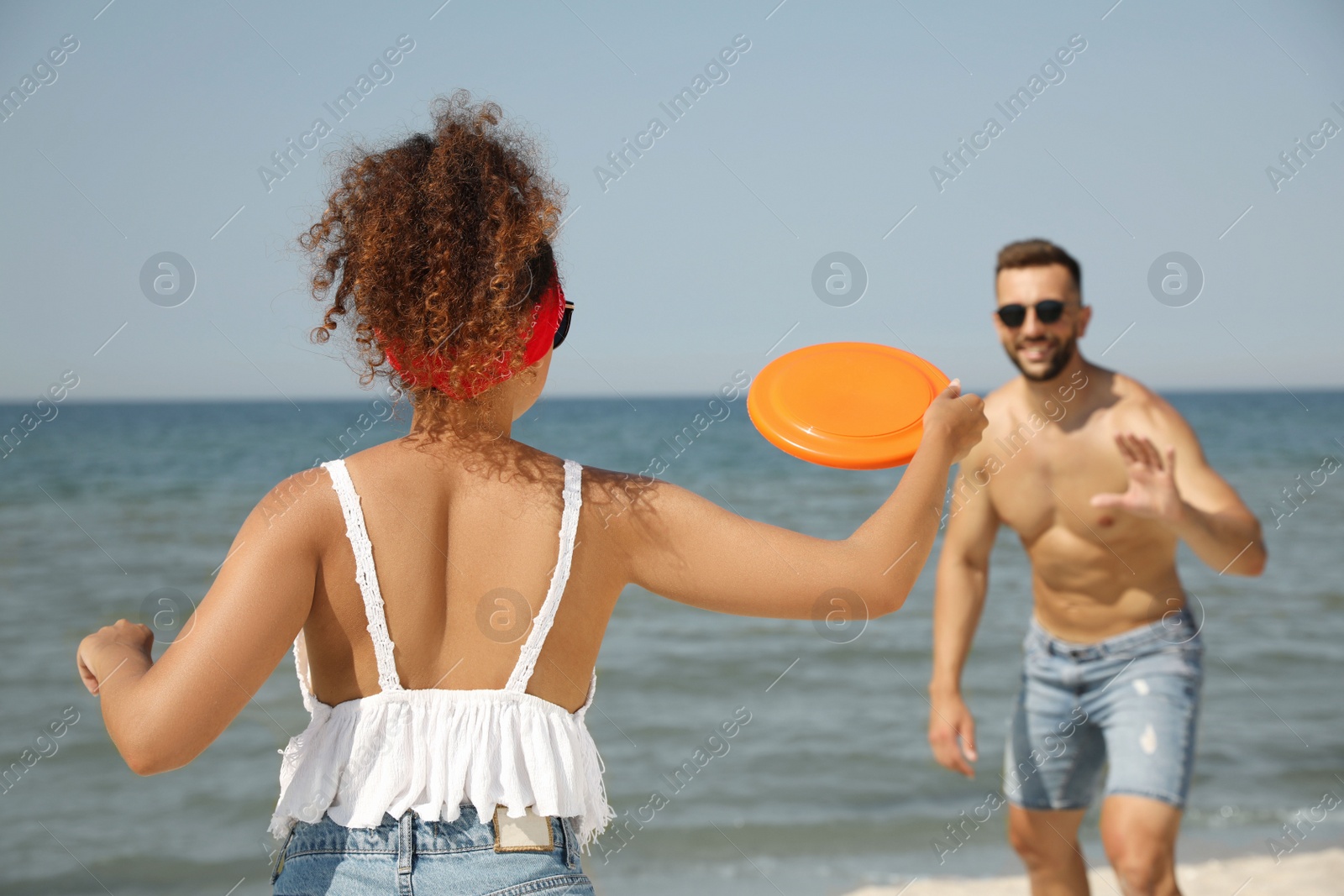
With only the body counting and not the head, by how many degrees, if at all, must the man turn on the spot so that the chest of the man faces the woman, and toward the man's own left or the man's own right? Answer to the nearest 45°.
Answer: approximately 45° to the man's own left

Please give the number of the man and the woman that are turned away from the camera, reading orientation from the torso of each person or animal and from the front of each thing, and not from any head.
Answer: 1

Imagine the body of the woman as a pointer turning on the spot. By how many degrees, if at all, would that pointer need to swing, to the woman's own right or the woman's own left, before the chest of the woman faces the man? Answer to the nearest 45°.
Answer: approximately 45° to the woman's own right

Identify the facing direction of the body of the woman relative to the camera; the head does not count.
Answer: away from the camera

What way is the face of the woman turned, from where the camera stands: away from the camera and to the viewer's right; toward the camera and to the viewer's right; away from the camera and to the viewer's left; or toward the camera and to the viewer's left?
away from the camera and to the viewer's right

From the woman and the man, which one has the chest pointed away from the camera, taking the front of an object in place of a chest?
the woman

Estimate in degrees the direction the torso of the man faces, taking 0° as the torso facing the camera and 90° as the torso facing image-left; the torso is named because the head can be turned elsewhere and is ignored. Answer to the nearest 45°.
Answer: approximately 45°
